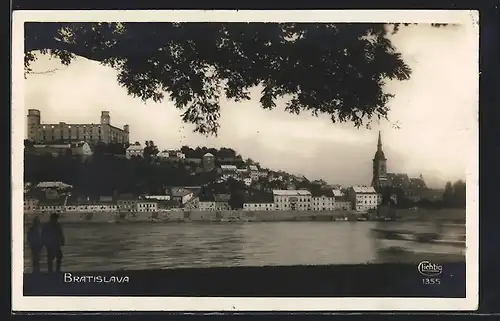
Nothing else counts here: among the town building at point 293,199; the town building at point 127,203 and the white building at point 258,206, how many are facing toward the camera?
3

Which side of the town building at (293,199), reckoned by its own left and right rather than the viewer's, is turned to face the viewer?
front

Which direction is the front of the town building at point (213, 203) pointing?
toward the camera

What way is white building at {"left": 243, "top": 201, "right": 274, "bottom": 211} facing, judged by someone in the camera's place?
facing the viewer
